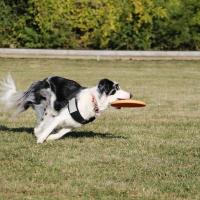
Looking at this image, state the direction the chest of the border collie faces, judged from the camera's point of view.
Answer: to the viewer's right
